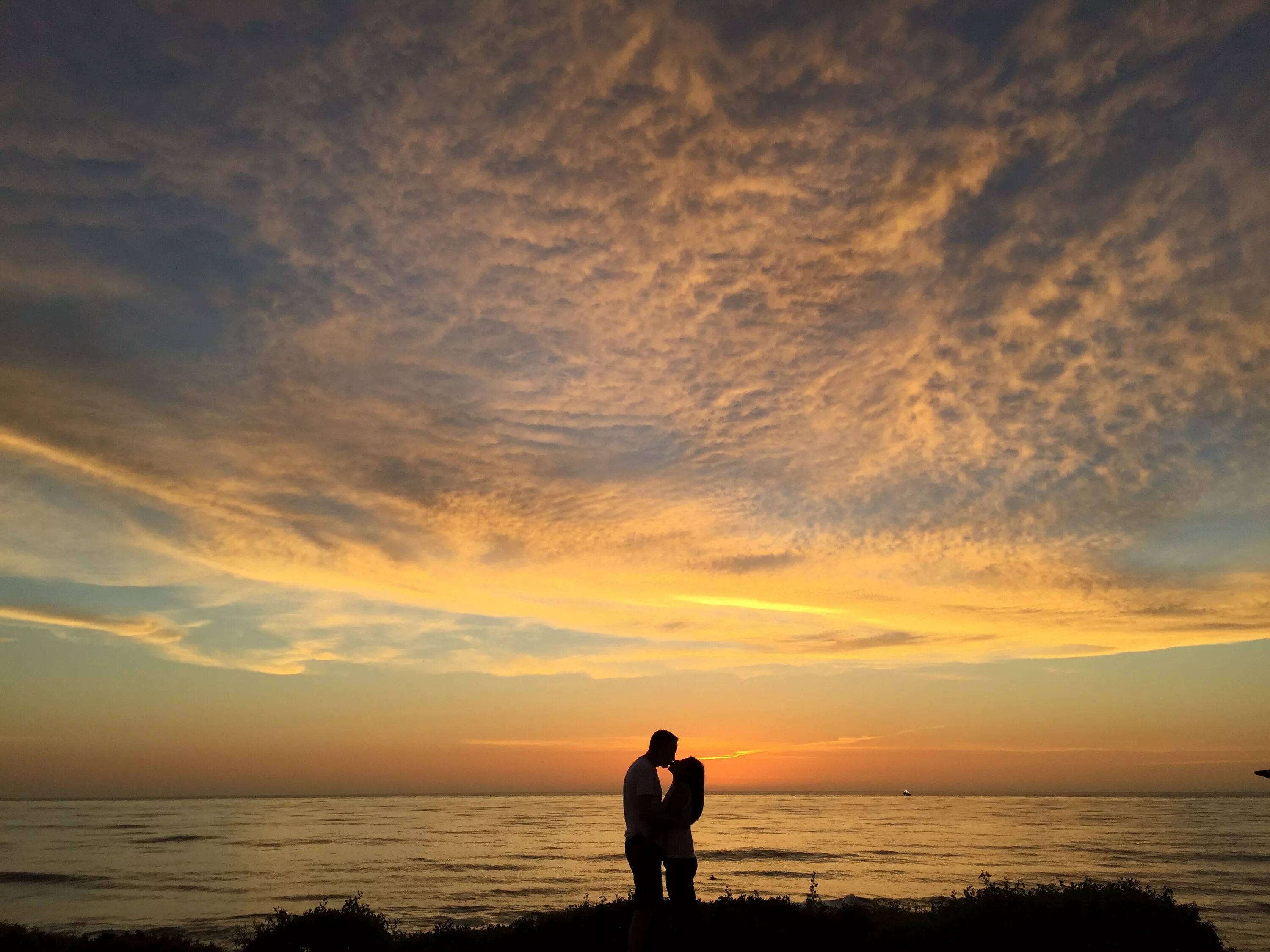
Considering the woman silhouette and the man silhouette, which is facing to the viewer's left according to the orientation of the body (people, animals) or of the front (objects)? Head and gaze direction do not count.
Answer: the woman silhouette

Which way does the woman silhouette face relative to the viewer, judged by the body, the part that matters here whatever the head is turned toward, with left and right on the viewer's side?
facing to the left of the viewer

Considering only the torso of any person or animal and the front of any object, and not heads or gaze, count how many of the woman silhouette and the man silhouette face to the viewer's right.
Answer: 1

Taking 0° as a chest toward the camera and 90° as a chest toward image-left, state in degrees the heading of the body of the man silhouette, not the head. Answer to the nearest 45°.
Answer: approximately 270°

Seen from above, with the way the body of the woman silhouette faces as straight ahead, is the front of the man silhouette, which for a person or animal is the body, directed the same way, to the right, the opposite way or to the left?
the opposite way
